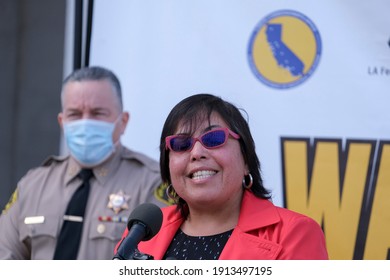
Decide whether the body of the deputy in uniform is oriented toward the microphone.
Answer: yes

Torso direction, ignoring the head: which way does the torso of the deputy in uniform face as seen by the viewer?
toward the camera
